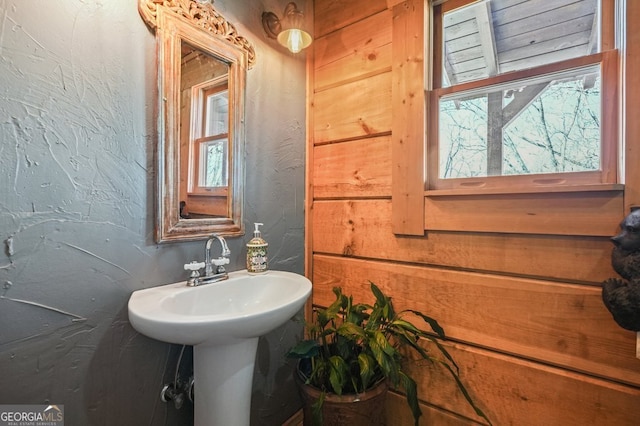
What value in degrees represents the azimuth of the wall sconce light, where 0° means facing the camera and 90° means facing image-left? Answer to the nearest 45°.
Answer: approximately 315°

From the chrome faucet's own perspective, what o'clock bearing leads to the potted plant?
The potted plant is roughly at 11 o'clock from the chrome faucet.

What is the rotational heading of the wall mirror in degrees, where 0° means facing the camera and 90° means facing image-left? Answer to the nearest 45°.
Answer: approximately 315°

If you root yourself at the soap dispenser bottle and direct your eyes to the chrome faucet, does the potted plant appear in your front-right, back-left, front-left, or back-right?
back-left

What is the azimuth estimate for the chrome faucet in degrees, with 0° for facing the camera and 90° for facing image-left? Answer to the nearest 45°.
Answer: approximately 315°
